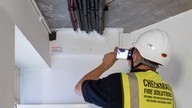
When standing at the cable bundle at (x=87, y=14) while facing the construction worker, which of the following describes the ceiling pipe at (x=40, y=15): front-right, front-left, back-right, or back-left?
back-right

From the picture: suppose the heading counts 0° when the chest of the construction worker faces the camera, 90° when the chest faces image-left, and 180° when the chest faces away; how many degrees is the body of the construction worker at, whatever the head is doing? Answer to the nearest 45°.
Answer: approximately 135°

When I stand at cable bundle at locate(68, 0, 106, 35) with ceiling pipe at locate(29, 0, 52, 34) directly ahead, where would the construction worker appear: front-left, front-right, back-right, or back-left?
back-left

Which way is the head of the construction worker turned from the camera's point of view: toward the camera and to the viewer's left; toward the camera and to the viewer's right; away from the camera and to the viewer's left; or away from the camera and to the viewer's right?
away from the camera and to the viewer's left
